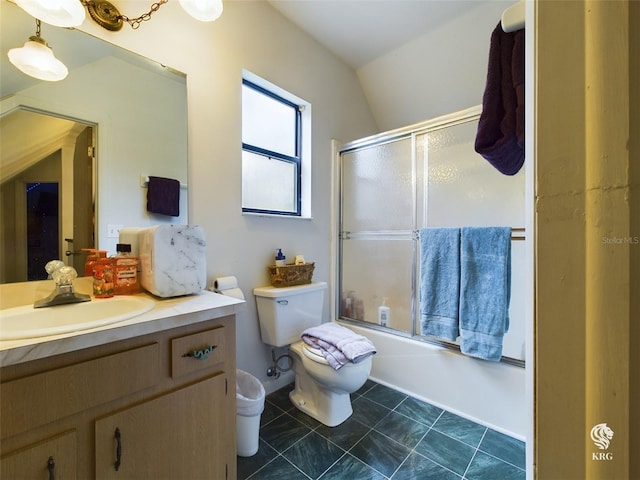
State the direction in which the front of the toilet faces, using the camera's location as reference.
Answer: facing the viewer and to the right of the viewer

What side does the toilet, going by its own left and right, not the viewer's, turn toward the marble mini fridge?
right

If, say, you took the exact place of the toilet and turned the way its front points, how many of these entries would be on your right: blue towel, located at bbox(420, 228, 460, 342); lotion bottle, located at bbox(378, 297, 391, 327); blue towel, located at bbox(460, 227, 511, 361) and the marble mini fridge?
1

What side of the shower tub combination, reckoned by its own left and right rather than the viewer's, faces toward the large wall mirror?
front

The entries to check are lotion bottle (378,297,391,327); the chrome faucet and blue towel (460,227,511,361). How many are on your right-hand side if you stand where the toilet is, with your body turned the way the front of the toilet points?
1

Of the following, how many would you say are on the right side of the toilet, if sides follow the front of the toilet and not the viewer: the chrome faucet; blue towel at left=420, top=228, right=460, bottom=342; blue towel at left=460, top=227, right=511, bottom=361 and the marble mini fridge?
2

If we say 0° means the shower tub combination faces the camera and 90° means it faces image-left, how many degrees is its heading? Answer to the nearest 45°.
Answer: approximately 45°

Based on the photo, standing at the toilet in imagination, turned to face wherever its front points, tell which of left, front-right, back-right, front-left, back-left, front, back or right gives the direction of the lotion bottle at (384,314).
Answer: left

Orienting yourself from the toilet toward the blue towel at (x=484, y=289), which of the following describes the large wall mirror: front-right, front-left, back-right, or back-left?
back-right

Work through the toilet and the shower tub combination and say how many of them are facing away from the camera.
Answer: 0
